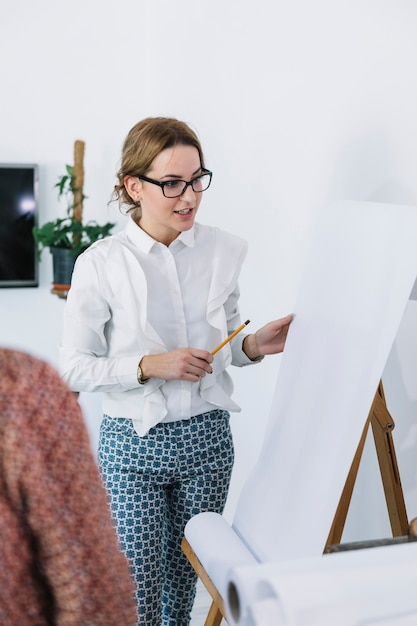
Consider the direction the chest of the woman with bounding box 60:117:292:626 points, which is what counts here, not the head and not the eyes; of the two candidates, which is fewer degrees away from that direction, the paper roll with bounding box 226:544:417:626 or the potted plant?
the paper roll

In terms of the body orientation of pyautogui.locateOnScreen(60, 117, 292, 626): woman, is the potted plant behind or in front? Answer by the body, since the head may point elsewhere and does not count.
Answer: behind

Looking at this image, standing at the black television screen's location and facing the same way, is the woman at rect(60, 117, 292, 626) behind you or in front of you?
in front

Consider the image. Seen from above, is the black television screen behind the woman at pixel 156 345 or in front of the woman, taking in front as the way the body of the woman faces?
behind

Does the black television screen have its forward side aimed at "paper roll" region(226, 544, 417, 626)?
yes

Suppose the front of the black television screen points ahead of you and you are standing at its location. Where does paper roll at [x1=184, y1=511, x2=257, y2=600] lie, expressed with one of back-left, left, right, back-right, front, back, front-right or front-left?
front

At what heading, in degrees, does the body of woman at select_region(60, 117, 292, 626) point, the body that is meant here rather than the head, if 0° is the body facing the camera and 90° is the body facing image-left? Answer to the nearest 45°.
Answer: approximately 315°

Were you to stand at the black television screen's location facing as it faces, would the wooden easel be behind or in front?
in front

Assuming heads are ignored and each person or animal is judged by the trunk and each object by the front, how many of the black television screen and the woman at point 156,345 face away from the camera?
0

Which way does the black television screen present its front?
toward the camera

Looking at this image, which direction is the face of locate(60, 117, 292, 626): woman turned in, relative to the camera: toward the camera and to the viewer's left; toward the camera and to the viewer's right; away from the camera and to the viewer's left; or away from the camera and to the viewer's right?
toward the camera and to the viewer's right

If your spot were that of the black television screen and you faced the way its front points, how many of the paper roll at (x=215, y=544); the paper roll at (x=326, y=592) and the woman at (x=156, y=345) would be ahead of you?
3

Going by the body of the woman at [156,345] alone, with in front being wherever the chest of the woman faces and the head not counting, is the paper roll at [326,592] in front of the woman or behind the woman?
in front
